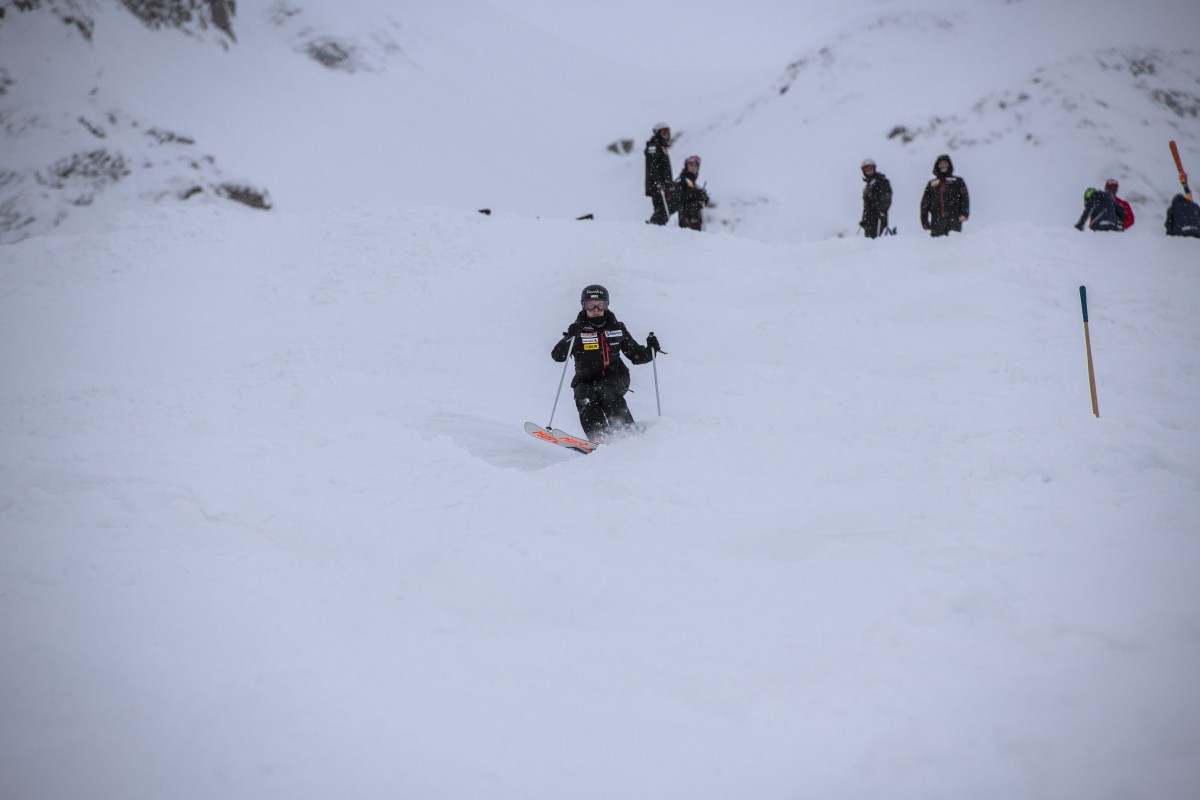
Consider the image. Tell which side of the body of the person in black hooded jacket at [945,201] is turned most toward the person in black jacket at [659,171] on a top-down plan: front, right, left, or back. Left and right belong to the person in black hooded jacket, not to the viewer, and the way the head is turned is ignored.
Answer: right

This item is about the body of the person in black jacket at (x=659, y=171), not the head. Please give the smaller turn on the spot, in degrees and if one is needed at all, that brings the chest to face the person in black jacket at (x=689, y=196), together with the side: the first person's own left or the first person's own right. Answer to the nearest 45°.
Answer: approximately 45° to the first person's own left

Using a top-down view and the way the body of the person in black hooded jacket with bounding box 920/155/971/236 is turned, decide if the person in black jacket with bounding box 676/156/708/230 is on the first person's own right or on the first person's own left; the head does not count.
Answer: on the first person's own right

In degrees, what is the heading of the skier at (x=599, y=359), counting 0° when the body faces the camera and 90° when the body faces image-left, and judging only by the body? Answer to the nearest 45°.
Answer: approximately 0°

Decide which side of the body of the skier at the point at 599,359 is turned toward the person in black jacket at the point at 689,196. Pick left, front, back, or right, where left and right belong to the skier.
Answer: back

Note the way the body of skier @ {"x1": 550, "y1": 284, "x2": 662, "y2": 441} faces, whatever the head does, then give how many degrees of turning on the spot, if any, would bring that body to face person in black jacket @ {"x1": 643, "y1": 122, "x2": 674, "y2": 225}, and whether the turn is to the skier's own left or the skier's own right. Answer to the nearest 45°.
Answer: approximately 180°

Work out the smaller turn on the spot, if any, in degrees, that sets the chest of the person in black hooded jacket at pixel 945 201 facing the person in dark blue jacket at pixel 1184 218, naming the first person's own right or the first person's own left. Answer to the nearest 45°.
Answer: approximately 90° to the first person's own left
